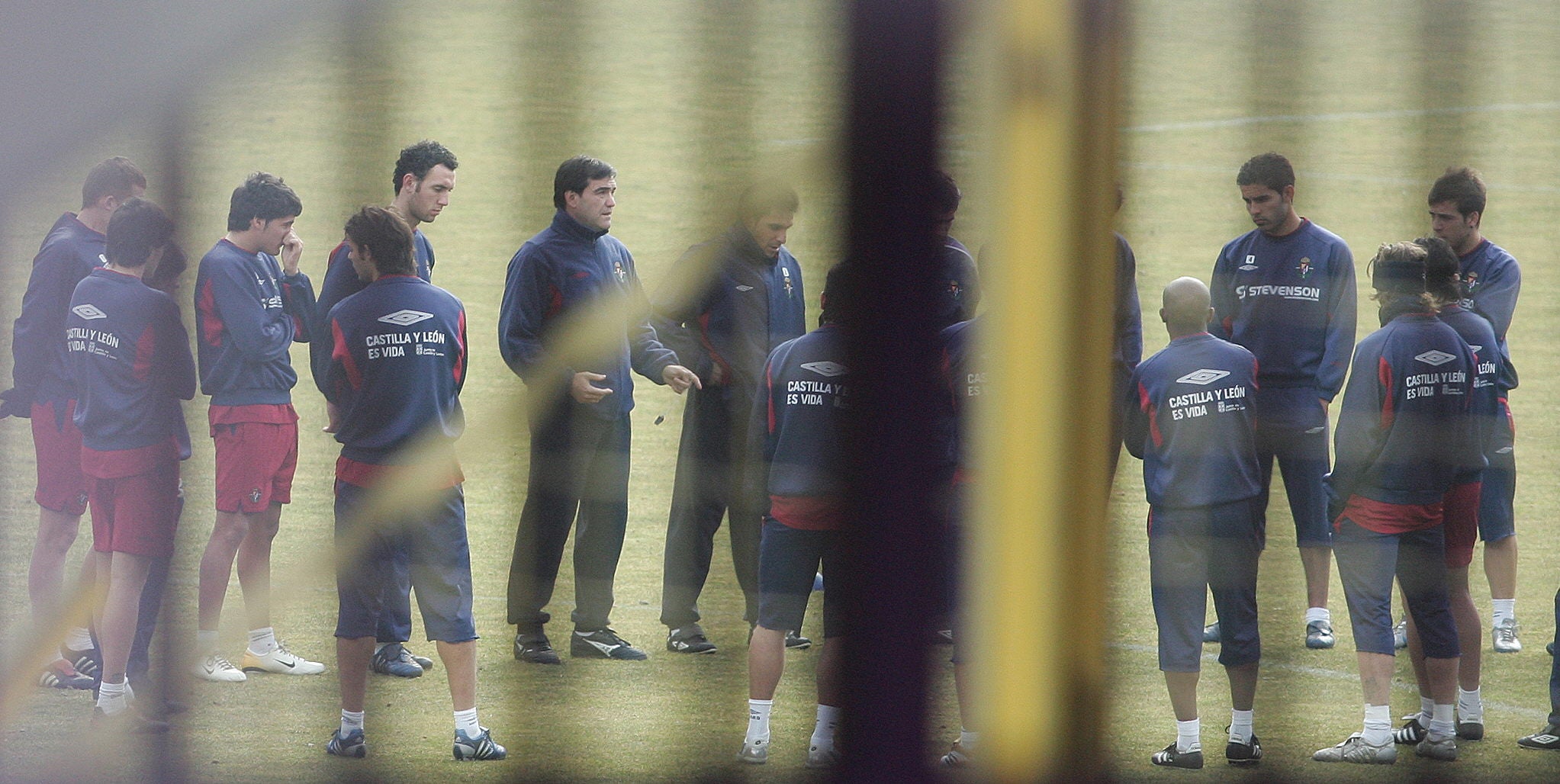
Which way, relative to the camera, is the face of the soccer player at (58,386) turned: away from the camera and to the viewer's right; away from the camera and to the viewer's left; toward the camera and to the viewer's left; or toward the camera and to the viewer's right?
away from the camera and to the viewer's right

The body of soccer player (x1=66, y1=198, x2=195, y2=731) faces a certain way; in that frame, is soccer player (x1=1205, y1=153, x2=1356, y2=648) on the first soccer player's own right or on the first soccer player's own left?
on the first soccer player's own right

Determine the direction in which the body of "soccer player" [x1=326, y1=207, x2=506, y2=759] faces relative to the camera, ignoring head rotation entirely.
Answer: away from the camera

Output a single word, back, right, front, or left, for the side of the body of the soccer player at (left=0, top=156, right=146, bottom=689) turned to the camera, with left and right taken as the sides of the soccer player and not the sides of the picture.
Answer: right

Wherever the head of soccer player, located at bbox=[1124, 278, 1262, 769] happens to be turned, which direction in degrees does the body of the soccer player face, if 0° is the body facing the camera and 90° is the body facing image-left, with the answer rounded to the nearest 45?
approximately 180°

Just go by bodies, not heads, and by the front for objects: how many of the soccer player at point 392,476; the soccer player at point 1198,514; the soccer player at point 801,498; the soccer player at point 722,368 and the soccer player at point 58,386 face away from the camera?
3

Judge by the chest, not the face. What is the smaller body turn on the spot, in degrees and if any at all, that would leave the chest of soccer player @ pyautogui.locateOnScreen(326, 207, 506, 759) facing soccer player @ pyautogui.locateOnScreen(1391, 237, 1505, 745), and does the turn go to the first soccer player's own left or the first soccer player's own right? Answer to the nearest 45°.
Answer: approximately 90° to the first soccer player's own right

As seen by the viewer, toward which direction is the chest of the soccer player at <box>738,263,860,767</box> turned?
away from the camera

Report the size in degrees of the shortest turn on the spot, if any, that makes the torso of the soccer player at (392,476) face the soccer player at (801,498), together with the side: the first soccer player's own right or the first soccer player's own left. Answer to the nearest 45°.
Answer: approximately 135° to the first soccer player's own right

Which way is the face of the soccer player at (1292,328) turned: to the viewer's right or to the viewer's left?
to the viewer's left

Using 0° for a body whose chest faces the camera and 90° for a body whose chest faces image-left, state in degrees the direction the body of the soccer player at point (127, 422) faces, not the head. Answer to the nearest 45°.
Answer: approximately 225°
